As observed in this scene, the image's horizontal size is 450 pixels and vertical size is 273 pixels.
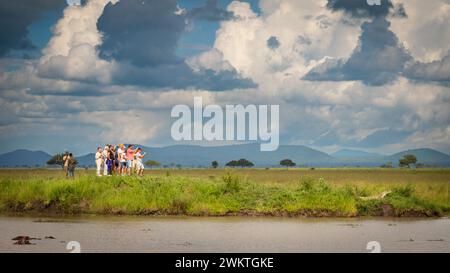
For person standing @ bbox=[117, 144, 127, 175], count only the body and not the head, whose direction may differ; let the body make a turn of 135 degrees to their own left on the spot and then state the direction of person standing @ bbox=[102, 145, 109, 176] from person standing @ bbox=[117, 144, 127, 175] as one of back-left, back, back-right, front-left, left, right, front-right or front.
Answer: left

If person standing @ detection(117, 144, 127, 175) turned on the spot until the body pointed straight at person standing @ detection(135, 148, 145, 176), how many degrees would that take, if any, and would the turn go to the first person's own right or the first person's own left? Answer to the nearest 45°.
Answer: approximately 90° to the first person's own left

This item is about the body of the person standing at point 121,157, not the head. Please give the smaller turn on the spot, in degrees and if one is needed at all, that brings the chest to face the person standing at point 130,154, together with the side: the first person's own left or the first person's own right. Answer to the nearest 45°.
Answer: approximately 45° to the first person's own left

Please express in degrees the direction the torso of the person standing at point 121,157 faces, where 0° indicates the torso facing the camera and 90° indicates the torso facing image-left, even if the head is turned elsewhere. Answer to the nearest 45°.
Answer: approximately 315°
